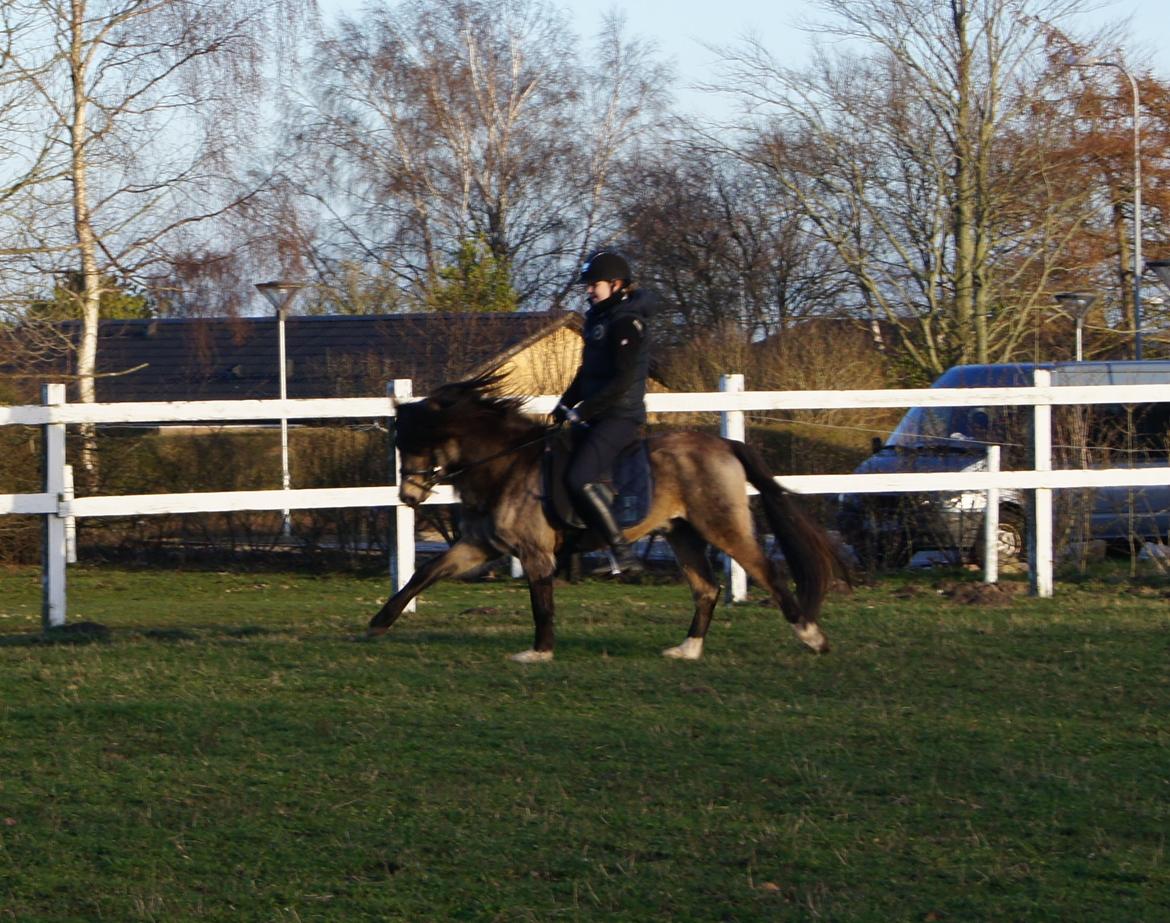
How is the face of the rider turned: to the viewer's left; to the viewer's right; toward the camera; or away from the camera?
to the viewer's left

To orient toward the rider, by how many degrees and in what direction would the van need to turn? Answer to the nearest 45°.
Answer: approximately 45° to its left

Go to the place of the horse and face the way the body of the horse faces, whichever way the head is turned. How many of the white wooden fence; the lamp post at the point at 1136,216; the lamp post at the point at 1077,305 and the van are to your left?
0

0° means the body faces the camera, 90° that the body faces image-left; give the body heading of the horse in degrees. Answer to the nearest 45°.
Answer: approximately 90°

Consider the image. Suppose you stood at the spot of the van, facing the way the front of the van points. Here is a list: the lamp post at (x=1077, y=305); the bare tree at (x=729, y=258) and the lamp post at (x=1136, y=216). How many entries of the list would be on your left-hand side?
0

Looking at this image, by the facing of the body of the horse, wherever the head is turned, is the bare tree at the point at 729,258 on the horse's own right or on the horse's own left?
on the horse's own right

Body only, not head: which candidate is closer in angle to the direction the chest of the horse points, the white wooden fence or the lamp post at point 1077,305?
the white wooden fence

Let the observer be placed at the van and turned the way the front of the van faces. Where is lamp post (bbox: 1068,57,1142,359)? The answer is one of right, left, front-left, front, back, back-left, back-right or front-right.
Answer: back-right

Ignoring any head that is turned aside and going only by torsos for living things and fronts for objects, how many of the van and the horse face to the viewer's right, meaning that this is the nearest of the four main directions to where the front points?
0

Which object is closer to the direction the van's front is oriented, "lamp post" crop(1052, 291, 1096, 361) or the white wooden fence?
the white wooden fence

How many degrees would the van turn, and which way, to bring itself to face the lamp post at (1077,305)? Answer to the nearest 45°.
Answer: approximately 135° to its right

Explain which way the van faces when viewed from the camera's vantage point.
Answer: facing the viewer and to the left of the viewer

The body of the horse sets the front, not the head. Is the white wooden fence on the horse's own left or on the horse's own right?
on the horse's own right

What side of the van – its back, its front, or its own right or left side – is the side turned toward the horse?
front
